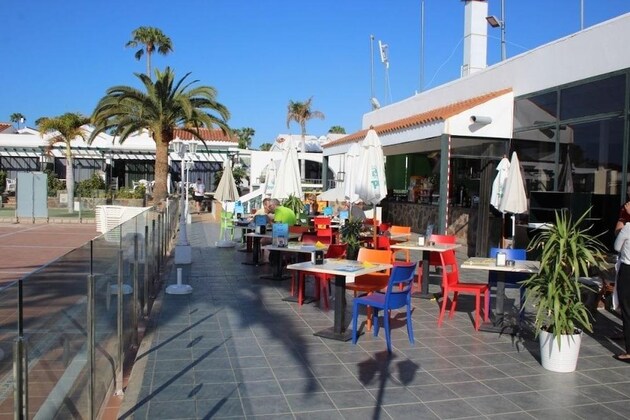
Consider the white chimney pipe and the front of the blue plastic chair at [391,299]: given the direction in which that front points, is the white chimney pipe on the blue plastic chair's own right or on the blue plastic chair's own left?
on the blue plastic chair's own right

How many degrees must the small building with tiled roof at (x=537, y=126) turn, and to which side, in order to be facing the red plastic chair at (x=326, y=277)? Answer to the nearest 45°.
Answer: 0° — it already faces it

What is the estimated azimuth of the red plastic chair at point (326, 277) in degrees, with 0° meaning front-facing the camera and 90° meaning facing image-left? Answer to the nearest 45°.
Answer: approximately 45°

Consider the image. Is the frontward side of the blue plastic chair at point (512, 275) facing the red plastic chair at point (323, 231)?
no

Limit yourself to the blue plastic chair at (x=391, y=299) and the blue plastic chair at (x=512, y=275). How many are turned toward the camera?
1

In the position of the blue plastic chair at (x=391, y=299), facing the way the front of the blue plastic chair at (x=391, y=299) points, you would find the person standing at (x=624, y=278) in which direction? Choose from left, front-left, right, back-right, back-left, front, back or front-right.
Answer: back-right

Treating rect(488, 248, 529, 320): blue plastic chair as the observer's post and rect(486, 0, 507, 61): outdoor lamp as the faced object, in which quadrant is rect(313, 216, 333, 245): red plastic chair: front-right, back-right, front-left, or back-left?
front-left

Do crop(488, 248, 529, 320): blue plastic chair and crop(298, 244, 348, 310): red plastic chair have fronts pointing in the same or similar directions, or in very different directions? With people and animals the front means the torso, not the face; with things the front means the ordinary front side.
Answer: same or similar directions

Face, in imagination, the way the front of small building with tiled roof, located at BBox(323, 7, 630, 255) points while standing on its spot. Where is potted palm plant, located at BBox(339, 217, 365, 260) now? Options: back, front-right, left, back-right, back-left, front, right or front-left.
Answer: front

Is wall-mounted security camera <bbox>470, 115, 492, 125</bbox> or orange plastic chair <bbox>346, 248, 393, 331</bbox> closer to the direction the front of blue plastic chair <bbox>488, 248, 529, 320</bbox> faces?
the orange plastic chair

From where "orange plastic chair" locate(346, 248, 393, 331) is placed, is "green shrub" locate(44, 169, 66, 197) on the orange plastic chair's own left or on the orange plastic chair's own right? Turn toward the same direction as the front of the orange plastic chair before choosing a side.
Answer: on the orange plastic chair's own right

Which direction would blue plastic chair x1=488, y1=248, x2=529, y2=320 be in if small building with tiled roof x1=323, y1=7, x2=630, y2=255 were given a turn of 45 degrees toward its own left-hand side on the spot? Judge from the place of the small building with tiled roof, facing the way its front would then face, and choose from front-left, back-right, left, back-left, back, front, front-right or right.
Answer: front

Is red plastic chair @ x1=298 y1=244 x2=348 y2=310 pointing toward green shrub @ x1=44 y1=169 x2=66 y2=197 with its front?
no
